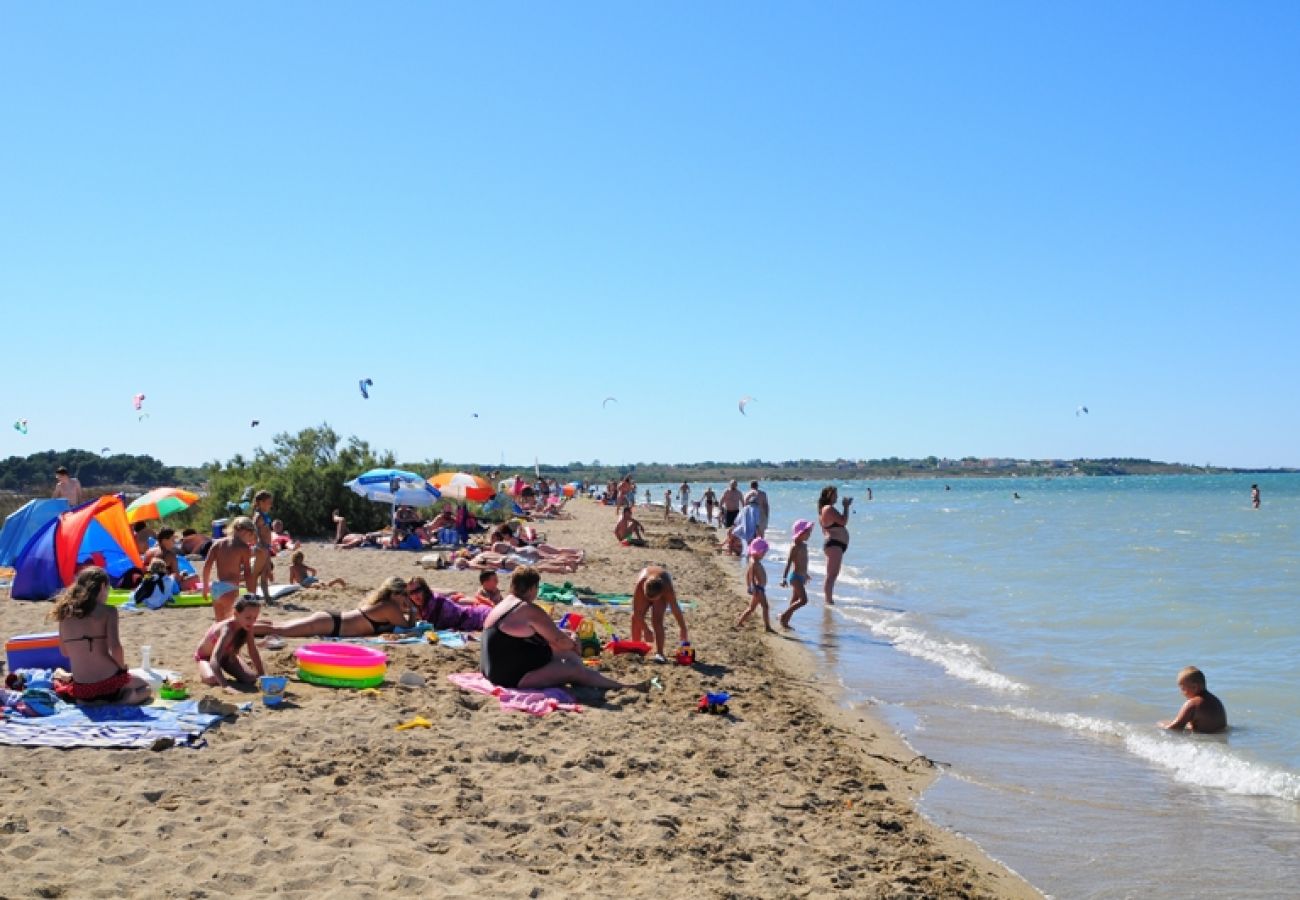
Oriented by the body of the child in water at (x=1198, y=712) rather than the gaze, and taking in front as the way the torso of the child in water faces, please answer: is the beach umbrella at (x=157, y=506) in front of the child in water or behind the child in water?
in front

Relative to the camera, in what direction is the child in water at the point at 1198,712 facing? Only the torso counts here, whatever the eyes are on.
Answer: to the viewer's left

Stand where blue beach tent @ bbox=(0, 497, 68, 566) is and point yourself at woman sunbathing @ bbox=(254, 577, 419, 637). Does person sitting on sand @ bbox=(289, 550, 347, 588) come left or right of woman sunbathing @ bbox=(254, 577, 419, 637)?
left

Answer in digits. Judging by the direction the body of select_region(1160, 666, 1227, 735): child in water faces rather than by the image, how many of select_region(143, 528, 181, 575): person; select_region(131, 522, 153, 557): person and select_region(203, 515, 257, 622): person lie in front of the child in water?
3

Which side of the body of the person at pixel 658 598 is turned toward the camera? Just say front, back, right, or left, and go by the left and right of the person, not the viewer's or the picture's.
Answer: front

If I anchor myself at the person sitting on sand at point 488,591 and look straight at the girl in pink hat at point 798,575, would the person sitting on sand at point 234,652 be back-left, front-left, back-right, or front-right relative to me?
back-right

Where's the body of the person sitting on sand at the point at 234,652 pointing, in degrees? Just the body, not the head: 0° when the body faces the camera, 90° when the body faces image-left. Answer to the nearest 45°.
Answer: approximately 315°

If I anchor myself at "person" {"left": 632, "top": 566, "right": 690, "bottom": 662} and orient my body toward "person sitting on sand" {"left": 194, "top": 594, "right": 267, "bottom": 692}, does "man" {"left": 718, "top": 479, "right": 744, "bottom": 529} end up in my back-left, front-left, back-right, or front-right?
back-right
